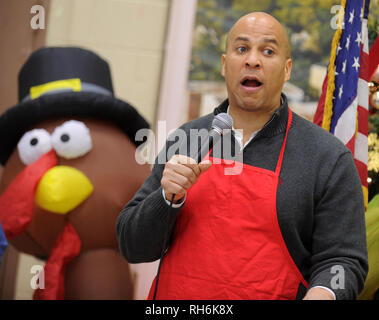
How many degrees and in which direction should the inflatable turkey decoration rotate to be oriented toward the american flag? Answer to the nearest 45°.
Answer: approximately 90° to its left

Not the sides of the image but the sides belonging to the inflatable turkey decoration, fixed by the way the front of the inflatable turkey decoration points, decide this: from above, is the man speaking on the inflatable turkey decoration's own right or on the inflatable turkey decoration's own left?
on the inflatable turkey decoration's own left

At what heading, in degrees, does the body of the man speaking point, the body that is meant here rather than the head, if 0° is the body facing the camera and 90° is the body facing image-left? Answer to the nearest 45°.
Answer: approximately 45°

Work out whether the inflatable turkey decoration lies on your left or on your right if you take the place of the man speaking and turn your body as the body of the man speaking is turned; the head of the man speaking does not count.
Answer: on your right

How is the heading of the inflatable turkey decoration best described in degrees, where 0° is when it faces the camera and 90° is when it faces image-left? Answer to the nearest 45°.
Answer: approximately 45°

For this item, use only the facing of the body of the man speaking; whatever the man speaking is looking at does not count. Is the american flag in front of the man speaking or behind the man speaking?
behind
